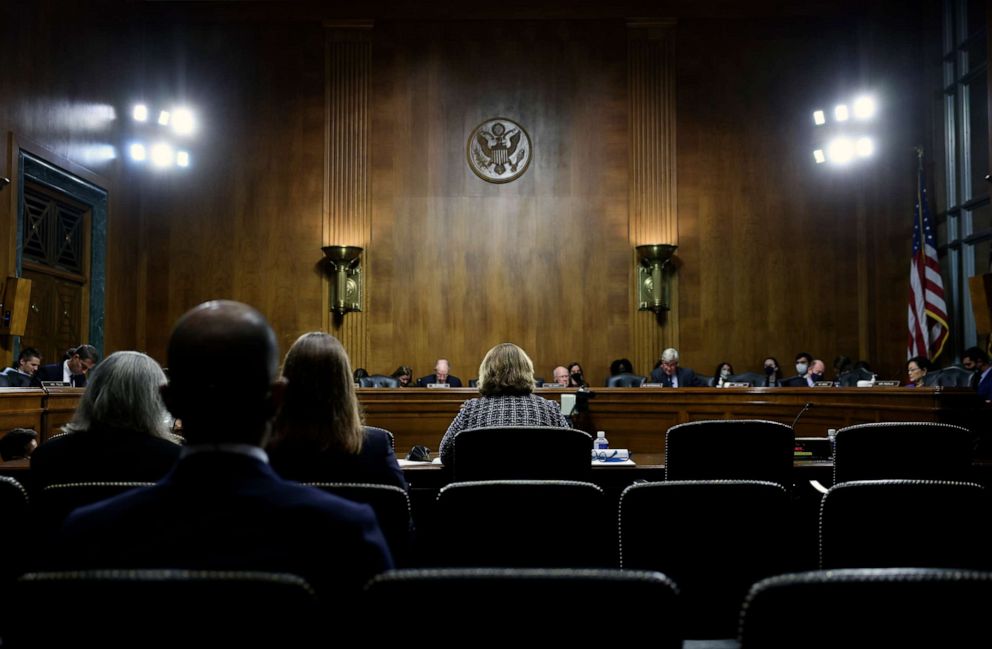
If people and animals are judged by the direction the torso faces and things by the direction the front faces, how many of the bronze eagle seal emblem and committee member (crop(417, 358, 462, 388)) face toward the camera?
2

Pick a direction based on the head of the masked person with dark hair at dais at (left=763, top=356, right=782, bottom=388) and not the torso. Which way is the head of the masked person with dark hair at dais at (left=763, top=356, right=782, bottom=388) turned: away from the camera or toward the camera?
toward the camera

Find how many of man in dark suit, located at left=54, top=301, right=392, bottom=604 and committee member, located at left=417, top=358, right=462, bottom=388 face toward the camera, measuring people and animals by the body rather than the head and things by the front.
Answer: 1

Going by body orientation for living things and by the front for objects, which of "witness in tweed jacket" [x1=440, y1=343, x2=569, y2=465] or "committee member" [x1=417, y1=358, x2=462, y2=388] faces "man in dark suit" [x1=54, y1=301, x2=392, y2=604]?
"committee member" [x1=417, y1=358, x2=462, y2=388]

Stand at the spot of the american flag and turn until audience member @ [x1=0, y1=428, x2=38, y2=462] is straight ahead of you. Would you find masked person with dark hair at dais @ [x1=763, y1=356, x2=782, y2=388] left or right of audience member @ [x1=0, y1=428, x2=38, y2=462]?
right

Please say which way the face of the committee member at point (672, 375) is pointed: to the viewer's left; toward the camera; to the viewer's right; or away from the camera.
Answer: toward the camera

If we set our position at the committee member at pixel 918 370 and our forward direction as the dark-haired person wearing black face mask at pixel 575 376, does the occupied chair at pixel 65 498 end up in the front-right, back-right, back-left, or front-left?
front-left

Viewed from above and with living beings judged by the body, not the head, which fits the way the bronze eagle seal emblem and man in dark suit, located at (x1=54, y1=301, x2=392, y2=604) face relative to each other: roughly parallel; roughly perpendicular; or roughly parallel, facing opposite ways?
roughly parallel, facing opposite ways

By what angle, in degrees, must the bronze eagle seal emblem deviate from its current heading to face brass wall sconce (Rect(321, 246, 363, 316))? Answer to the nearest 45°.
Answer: approximately 90° to its right

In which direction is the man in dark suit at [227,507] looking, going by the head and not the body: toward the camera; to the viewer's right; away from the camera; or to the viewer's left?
away from the camera

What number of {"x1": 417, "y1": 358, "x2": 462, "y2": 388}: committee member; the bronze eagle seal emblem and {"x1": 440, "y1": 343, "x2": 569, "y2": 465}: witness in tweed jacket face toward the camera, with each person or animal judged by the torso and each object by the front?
2

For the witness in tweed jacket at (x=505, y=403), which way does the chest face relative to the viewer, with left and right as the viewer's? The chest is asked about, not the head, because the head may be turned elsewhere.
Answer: facing away from the viewer

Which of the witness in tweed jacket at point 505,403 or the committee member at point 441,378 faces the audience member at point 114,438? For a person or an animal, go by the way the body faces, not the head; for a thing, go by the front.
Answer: the committee member at point 441,378

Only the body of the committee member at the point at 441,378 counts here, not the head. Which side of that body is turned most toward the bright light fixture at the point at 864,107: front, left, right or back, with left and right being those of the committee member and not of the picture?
left

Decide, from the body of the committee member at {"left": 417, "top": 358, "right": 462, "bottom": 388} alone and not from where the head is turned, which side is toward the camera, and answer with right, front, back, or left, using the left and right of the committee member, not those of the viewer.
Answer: front

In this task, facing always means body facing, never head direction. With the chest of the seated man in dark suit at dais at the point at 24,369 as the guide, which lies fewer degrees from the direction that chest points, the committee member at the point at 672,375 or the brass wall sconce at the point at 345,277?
the committee member

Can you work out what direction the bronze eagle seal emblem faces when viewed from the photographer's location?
facing the viewer

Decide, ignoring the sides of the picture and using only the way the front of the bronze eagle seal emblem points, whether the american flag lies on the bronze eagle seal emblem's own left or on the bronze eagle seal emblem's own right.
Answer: on the bronze eagle seal emblem's own left

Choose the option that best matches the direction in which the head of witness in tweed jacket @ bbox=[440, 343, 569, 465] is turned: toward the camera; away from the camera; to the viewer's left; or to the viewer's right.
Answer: away from the camera

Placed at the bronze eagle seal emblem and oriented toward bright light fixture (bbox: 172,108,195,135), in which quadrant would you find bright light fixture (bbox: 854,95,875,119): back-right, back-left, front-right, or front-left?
back-left
